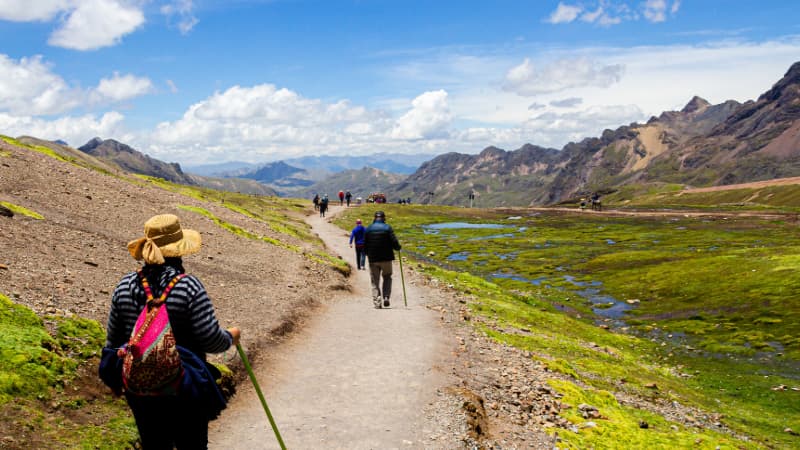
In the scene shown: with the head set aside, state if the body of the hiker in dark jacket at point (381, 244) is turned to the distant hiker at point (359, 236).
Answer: yes

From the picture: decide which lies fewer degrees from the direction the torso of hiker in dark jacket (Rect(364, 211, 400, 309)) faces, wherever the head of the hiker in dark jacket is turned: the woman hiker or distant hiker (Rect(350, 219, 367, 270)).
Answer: the distant hiker

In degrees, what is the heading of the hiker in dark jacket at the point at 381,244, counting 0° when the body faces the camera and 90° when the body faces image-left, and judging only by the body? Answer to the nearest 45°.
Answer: approximately 180°

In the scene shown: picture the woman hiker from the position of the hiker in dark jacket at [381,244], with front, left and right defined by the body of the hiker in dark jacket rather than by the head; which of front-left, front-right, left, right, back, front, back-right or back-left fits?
back
